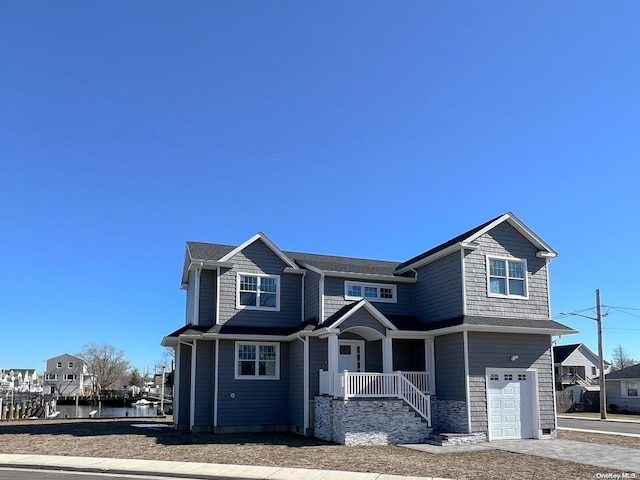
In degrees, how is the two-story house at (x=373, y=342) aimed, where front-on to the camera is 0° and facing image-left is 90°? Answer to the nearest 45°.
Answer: approximately 0°

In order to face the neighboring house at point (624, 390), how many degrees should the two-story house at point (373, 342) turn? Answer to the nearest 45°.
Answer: approximately 135° to its left
